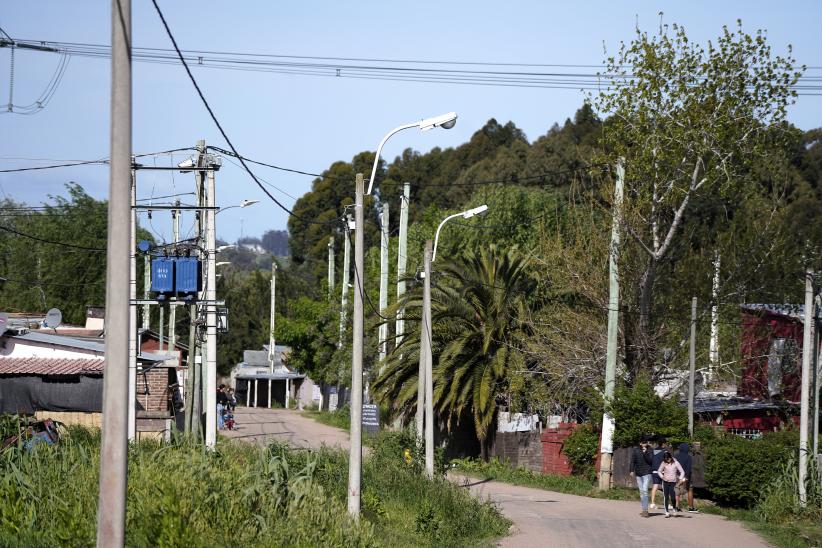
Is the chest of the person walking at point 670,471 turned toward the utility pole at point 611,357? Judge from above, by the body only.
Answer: no

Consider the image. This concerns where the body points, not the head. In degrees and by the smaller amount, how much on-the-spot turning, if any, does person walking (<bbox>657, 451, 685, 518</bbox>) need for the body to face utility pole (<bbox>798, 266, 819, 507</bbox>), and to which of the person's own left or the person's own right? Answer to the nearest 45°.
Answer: approximately 135° to the person's own left

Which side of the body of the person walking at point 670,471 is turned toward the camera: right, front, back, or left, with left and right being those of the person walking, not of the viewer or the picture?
front

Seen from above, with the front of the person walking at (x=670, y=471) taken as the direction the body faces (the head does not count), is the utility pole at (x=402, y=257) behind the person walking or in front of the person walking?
behind

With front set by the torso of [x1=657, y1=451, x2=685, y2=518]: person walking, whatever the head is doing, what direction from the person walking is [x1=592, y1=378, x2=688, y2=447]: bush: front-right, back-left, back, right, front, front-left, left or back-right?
back

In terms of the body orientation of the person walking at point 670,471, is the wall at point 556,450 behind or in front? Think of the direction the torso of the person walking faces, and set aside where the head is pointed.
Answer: behind

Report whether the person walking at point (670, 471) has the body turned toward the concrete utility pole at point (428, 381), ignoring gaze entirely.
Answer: no

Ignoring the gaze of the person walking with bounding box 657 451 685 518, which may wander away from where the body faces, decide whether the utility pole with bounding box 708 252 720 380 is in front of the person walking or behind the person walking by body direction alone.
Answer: behind
